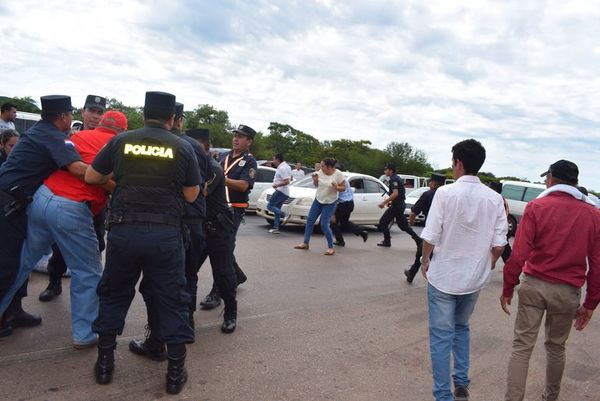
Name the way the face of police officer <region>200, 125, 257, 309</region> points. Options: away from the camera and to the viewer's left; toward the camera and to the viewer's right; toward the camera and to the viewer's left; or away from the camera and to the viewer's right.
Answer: toward the camera and to the viewer's left

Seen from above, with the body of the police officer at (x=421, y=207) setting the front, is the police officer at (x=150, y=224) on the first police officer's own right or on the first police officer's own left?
on the first police officer's own left

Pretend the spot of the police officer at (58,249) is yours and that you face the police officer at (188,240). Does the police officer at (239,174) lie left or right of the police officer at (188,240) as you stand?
left

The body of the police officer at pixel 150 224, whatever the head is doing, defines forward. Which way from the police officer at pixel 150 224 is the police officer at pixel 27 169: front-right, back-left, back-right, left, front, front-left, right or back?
front-left

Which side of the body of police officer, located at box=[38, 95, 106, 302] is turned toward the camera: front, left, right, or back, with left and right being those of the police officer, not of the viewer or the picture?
front

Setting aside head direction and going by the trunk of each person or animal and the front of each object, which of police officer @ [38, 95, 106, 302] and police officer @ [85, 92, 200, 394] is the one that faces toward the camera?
police officer @ [38, 95, 106, 302]

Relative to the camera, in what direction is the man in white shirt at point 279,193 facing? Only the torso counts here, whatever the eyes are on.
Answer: to the viewer's left

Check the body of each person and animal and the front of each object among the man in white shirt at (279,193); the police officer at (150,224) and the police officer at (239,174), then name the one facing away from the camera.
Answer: the police officer at (150,224)

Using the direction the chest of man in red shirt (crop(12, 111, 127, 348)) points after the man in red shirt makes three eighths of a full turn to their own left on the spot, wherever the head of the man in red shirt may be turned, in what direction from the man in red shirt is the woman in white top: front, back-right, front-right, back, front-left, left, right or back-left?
back-right

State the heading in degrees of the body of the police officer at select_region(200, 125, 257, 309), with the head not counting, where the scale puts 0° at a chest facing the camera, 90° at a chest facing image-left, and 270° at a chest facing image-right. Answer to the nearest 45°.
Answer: approximately 45°

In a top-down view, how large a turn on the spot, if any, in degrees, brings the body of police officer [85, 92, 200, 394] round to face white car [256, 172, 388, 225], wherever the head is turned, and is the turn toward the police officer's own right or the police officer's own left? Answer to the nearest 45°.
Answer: approximately 45° to the police officer's own right

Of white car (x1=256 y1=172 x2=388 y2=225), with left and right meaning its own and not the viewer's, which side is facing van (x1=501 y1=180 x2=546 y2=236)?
back

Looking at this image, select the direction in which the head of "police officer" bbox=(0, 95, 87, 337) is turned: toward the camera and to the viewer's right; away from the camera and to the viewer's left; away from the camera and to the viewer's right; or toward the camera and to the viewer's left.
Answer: away from the camera and to the viewer's right

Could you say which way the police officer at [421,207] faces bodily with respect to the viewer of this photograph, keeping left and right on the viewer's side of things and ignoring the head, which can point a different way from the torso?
facing to the left of the viewer
